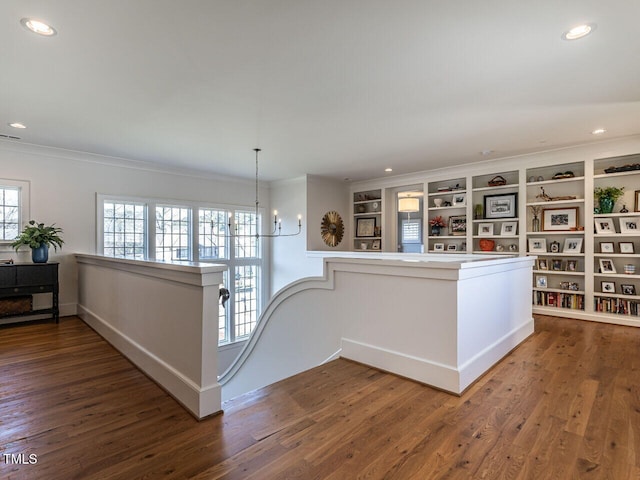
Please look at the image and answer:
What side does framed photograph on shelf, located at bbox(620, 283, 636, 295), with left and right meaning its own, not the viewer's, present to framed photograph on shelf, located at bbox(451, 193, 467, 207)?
right

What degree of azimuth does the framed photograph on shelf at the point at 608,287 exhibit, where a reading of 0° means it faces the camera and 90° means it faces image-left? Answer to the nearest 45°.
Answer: approximately 0°

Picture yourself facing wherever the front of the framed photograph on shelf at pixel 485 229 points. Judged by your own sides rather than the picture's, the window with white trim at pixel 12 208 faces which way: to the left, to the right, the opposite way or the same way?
to the left

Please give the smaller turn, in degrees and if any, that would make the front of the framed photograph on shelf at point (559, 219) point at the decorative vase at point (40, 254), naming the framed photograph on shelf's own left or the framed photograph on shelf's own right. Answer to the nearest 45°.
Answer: approximately 45° to the framed photograph on shelf's own right

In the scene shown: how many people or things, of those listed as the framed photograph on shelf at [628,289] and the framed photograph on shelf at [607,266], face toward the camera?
2

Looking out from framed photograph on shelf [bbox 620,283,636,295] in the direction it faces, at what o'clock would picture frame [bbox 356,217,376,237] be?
The picture frame is roughly at 3 o'clock from the framed photograph on shelf.

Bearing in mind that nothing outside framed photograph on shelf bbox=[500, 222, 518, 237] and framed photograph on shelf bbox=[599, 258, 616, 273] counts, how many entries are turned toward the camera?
2
